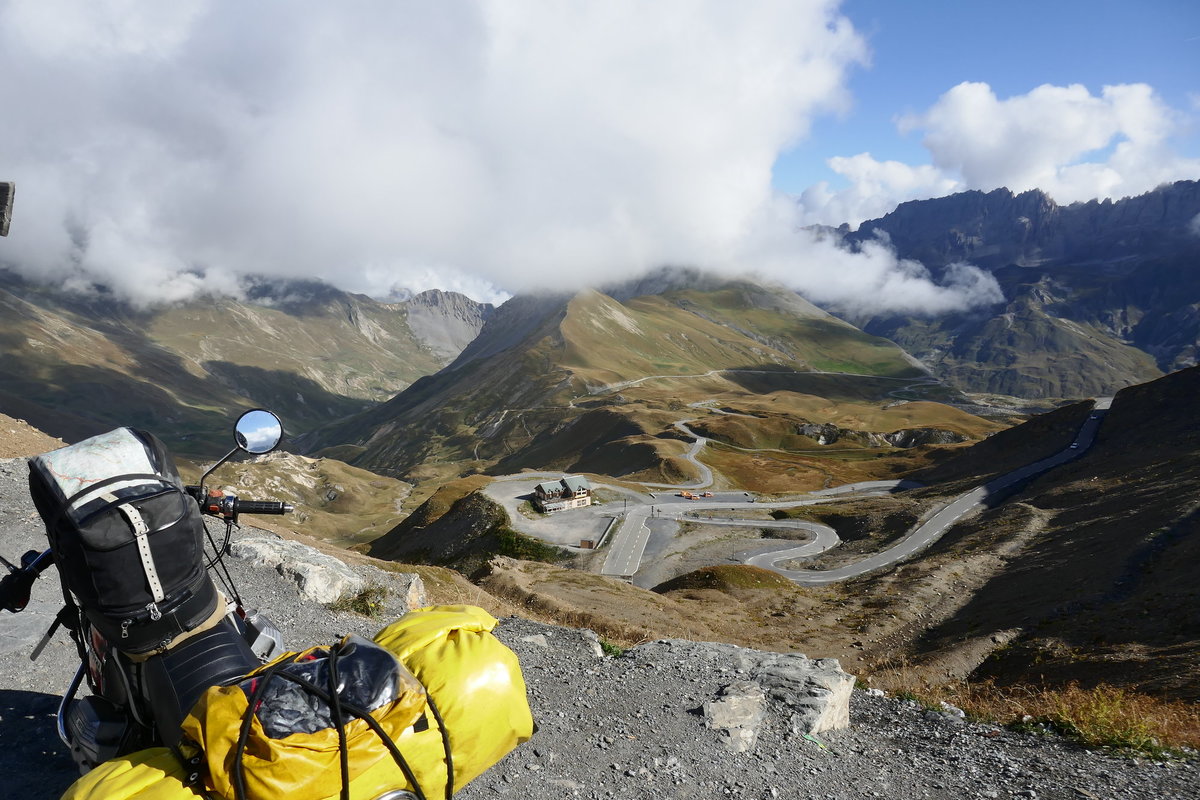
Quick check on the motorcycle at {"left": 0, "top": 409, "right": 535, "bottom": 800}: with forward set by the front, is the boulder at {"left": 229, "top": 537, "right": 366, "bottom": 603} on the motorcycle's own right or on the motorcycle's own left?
on the motorcycle's own right

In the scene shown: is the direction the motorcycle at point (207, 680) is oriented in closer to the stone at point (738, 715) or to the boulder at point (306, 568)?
the boulder

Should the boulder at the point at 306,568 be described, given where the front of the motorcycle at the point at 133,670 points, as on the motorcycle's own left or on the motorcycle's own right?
on the motorcycle's own right

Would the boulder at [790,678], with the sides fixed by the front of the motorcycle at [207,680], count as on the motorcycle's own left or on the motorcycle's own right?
on the motorcycle's own right

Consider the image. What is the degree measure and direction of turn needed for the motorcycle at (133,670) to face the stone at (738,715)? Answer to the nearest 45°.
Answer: approximately 135° to its right

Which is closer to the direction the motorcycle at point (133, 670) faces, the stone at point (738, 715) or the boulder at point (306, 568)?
the boulder

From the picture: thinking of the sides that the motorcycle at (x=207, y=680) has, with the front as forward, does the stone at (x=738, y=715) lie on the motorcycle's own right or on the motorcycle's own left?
on the motorcycle's own right

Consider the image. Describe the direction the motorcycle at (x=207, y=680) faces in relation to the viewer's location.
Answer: facing away from the viewer and to the left of the viewer
